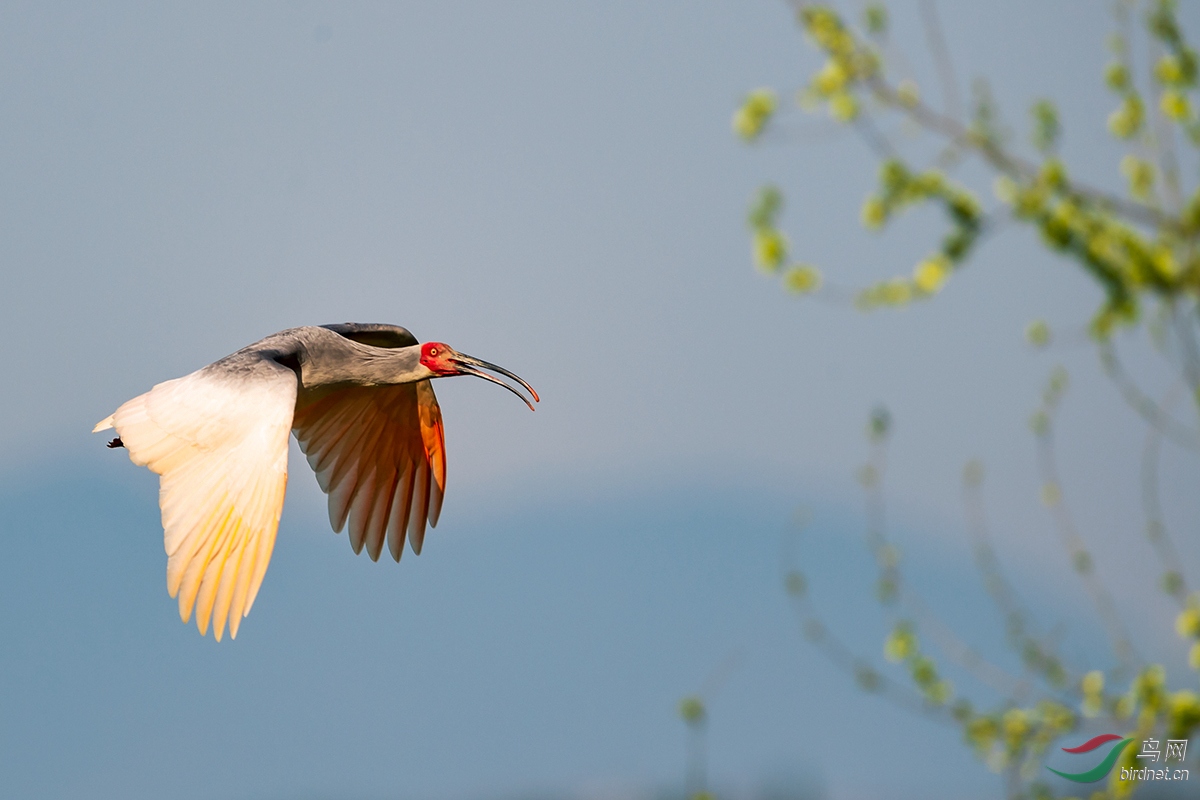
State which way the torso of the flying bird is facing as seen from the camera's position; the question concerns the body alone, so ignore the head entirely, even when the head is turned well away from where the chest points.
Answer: to the viewer's right
